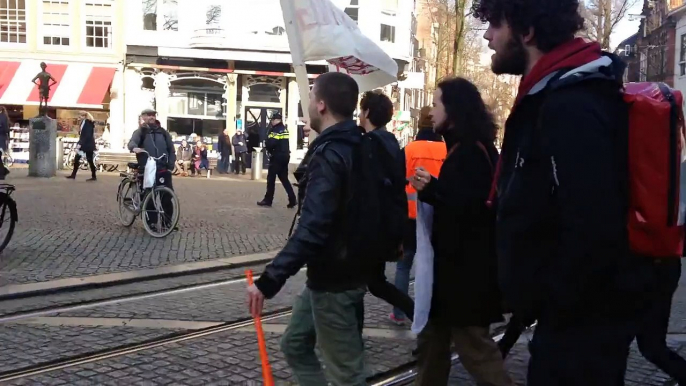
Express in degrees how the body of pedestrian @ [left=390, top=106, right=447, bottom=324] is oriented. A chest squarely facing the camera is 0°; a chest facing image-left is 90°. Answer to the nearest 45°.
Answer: approximately 180°

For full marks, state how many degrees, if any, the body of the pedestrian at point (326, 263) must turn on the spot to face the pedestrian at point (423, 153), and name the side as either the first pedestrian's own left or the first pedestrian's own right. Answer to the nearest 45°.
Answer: approximately 90° to the first pedestrian's own right

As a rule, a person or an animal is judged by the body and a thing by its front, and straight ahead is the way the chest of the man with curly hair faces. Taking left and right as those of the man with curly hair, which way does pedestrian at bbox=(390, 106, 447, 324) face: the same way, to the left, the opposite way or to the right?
to the right

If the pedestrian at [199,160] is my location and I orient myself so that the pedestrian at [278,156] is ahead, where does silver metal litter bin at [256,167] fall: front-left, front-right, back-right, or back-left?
front-left

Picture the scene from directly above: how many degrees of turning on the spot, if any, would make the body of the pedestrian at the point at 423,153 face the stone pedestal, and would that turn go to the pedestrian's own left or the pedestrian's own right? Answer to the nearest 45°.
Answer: approximately 45° to the pedestrian's own left

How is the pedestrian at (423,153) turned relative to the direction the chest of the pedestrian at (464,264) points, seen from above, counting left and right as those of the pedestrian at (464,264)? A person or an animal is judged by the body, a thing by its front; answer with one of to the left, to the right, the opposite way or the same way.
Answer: to the right

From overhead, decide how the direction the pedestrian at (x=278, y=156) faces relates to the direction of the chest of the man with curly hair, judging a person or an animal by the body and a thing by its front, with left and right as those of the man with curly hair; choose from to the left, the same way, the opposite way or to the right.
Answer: the same way

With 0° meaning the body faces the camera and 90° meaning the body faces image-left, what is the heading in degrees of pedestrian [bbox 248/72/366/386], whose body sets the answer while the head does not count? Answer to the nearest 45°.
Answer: approximately 90°

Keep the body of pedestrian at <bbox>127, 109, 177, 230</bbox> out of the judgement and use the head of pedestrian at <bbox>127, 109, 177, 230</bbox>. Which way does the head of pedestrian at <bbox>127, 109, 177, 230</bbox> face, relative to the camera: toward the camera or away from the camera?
toward the camera

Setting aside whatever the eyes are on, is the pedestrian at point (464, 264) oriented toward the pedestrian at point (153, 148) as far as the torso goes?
no

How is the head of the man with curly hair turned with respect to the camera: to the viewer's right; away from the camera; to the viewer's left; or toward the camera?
to the viewer's left

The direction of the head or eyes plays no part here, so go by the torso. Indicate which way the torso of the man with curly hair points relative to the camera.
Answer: to the viewer's left

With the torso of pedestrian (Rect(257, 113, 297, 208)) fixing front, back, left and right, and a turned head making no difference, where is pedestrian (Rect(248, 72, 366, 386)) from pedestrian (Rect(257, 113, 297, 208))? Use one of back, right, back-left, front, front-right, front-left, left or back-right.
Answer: left

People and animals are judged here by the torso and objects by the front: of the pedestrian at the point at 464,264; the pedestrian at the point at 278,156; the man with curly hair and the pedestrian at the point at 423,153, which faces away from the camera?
the pedestrian at the point at 423,153

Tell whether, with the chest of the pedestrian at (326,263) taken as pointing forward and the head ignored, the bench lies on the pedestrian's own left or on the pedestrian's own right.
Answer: on the pedestrian's own right
